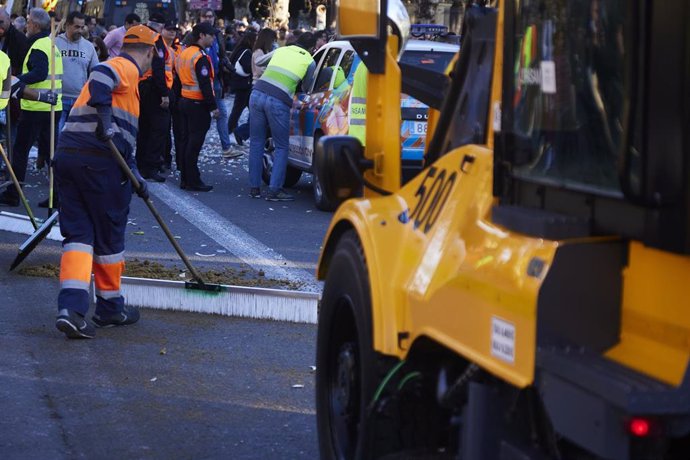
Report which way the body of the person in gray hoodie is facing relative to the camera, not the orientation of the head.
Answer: toward the camera

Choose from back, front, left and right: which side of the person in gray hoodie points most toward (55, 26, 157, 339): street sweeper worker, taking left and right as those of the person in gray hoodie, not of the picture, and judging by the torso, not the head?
front

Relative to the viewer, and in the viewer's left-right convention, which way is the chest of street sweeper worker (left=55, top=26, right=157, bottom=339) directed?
facing away from the viewer and to the right of the viewer

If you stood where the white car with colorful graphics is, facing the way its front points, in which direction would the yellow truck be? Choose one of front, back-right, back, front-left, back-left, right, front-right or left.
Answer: back-left

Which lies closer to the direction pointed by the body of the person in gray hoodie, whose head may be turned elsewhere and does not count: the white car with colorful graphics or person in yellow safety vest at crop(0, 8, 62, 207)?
the person in yellow safety vest

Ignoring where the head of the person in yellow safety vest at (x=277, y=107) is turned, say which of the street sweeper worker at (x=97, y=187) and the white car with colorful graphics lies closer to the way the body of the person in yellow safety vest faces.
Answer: the white car with colorful graphics

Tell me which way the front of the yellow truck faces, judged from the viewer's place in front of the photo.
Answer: facing away from the viewer and to the left of the viewer
